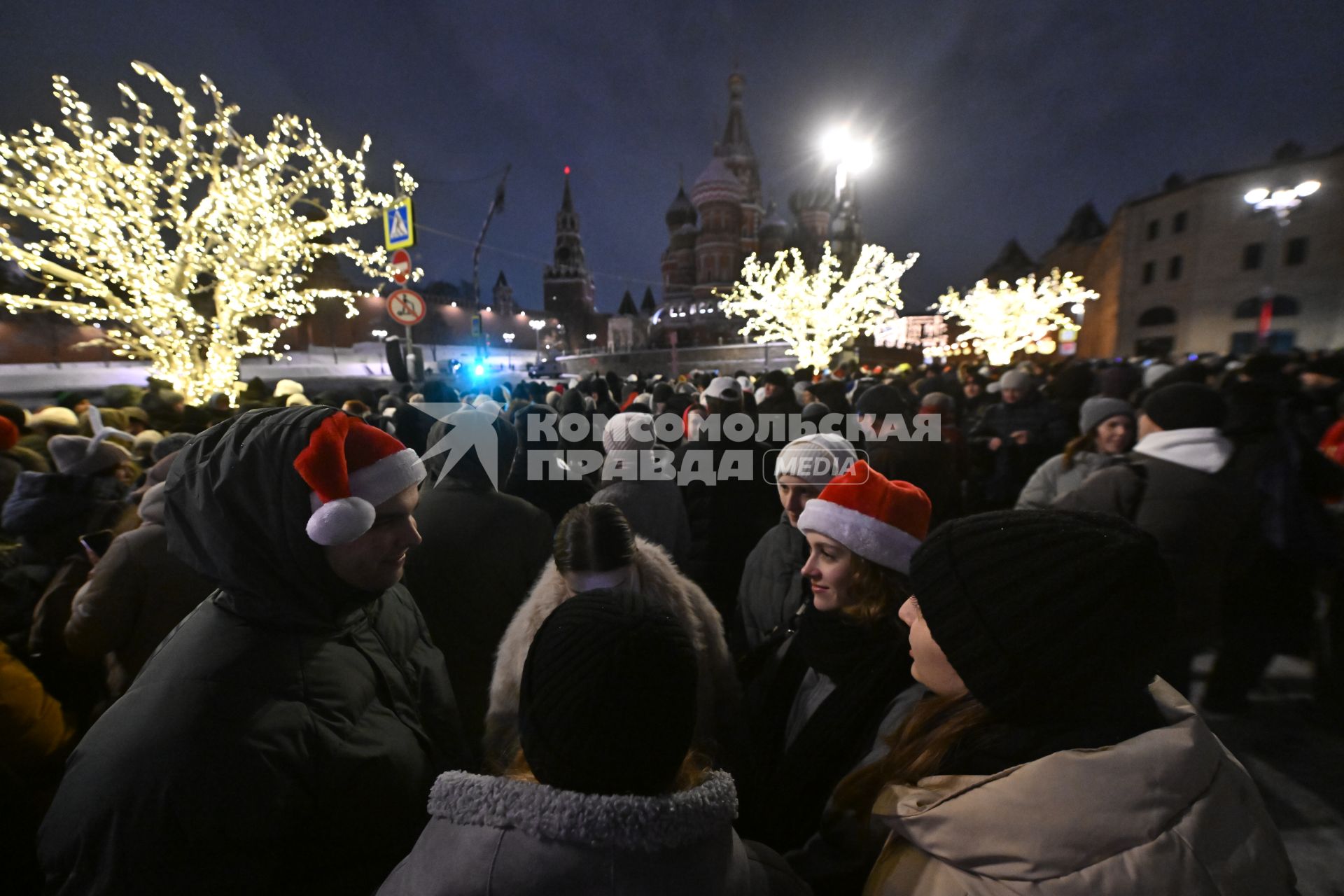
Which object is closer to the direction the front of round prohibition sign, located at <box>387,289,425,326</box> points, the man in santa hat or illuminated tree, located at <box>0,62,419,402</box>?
the man in santa hat

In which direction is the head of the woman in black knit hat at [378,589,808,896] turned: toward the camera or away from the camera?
away from the camera

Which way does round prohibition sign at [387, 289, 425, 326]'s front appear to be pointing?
toward the camera

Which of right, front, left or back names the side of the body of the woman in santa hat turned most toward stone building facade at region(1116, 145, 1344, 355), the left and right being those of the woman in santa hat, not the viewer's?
back

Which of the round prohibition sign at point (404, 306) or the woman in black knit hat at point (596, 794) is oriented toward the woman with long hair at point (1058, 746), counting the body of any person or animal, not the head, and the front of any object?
the round prohibition sign

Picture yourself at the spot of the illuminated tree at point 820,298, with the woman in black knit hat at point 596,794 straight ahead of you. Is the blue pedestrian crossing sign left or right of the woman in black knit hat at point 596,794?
right

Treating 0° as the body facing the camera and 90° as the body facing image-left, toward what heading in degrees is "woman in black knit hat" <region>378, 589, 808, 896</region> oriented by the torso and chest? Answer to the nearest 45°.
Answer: approximately 180°

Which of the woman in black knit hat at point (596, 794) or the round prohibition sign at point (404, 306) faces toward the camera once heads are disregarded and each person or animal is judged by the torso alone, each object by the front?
the round prohibition sign

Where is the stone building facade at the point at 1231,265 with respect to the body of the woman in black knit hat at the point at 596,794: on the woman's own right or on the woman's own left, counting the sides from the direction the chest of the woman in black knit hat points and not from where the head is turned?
on the woman's own right

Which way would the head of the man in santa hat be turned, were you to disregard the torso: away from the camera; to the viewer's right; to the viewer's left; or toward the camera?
to the viewer's right

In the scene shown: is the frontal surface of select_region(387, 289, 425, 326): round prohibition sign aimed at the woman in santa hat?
yes

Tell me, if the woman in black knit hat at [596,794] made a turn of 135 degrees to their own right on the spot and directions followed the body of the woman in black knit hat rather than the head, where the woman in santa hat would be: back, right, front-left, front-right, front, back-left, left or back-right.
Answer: left

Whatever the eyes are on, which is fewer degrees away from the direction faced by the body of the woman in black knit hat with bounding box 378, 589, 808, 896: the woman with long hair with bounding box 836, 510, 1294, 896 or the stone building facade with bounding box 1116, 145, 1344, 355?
the stone building facade

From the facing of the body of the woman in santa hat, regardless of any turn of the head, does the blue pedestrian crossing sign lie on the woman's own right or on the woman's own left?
on the woman's own right

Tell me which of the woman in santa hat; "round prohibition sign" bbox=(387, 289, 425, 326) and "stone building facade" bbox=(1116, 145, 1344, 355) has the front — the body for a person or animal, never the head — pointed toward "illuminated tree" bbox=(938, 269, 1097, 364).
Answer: the stone building facade

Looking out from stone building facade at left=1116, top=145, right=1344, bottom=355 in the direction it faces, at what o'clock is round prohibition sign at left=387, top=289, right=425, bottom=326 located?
The round prohibition sign is roughly at 11 o'clock from the stone building facade.

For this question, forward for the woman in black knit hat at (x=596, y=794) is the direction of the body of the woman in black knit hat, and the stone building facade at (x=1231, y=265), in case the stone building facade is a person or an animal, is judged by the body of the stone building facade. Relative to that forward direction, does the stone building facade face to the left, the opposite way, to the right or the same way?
to the left
